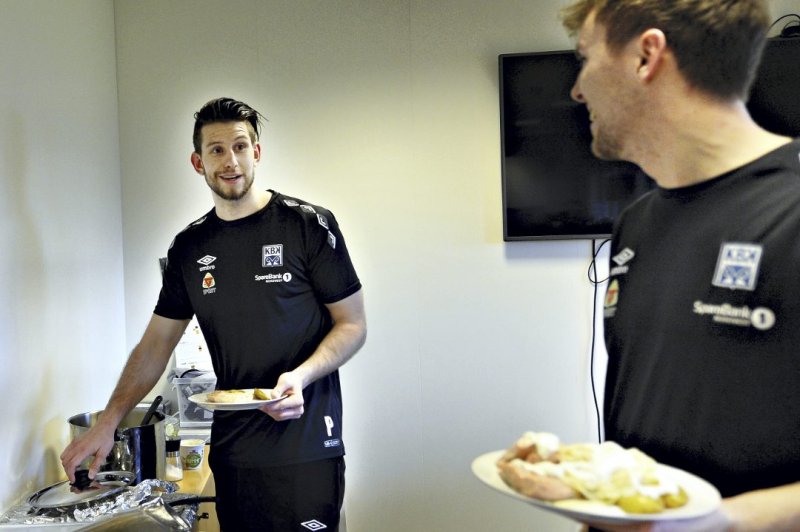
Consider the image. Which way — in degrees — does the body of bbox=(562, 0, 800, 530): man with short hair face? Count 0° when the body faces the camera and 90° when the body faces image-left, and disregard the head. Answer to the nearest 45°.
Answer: approximately 45°

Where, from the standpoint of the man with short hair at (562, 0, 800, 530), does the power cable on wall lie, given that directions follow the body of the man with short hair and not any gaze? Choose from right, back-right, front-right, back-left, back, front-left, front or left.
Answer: back-right

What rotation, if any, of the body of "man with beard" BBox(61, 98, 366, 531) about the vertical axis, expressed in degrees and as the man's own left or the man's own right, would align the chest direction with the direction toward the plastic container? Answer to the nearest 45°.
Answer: approximately 135° to the man's own right

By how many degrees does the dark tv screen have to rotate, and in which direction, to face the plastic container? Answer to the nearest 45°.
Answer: approximately 90° to its right

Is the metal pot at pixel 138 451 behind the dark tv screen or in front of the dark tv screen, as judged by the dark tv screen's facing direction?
in front

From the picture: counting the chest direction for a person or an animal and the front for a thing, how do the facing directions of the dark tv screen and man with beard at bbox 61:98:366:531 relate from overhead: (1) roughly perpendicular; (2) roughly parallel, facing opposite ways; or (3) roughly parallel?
roughly parallel

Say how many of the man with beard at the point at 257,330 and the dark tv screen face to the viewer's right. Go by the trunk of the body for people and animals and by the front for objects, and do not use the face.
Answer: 0

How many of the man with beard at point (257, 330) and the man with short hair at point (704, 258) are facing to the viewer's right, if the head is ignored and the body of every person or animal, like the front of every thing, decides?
0

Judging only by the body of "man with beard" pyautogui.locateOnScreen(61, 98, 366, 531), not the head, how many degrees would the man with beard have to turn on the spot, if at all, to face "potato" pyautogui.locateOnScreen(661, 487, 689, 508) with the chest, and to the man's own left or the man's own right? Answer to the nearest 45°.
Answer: approximately 45° to the man's own left

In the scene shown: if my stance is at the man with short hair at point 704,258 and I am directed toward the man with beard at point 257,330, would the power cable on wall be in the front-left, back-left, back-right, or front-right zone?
front-right

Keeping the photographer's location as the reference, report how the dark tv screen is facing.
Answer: facing the viewer

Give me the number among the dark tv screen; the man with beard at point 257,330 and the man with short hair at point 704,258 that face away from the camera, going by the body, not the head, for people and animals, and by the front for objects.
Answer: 0

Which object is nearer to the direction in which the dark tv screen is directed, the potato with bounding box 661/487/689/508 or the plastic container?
the potato

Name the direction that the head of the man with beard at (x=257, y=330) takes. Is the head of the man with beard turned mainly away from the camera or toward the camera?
toward the camera

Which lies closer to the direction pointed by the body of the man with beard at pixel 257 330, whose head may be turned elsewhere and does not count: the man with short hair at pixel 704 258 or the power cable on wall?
the man with short hair
